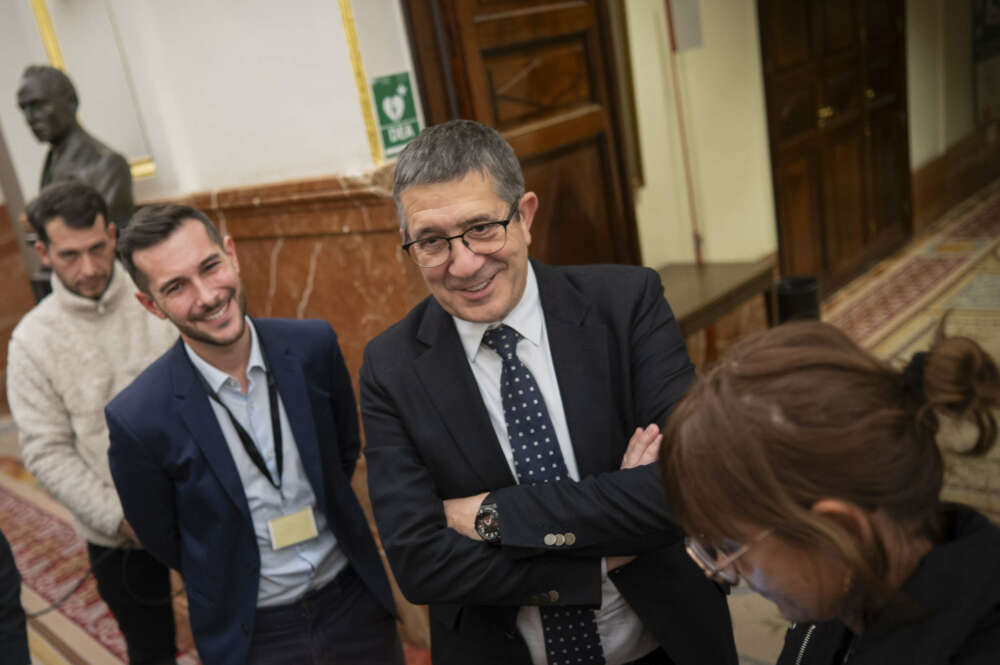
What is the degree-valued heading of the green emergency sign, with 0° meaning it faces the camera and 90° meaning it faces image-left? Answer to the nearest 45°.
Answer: approximately 0°

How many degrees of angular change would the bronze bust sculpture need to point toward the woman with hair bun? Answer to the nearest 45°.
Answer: approximately 45° to its left

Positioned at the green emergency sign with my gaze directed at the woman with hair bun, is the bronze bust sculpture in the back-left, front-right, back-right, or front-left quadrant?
back-right

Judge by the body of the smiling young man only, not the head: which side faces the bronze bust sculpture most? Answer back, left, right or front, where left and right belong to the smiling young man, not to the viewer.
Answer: back

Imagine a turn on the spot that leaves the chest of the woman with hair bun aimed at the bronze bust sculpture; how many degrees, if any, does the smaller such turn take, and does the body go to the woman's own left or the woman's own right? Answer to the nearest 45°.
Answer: approximately 45° to the woman's own right

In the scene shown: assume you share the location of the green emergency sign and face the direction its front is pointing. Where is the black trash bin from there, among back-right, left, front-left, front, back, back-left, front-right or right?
back-left

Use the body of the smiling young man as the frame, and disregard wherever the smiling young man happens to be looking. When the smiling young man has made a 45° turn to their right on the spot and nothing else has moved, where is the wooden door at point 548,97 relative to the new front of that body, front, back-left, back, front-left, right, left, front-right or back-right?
back

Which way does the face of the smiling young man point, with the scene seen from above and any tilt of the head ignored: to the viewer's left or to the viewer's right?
to the viewer's right

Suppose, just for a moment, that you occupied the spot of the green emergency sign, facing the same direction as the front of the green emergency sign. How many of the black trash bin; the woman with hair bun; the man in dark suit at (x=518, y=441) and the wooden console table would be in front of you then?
2

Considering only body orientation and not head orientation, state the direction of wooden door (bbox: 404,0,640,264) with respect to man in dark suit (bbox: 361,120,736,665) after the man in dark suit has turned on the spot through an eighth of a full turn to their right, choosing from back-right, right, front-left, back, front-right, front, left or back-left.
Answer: back-right

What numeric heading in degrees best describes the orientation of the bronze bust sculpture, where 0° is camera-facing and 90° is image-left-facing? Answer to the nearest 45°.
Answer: approximately 45°

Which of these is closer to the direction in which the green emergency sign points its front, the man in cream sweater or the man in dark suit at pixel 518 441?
the man in dark suit
